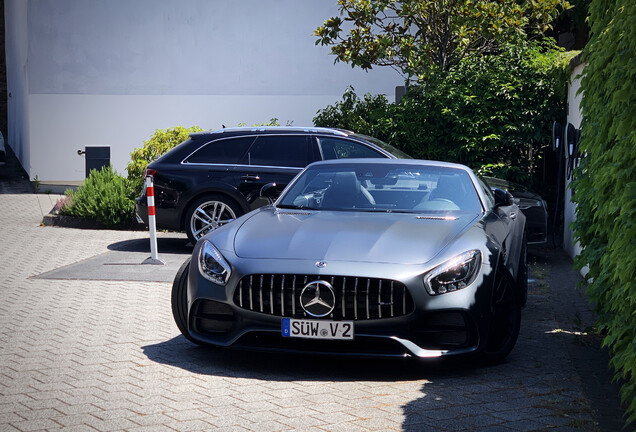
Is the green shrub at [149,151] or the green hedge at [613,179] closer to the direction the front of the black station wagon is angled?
the green hedge

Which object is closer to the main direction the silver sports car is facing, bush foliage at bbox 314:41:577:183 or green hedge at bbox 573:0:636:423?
the green hedge

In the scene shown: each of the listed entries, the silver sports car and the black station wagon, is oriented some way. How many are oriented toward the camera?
1

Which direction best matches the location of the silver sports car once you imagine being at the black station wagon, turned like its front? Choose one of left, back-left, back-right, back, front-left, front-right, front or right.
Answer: right

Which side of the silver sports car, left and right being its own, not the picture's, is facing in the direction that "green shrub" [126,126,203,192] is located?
back

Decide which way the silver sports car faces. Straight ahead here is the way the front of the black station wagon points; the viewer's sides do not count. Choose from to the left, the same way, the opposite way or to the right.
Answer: to the right

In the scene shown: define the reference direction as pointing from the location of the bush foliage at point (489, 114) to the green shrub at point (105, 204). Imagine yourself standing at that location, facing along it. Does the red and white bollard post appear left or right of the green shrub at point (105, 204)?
left

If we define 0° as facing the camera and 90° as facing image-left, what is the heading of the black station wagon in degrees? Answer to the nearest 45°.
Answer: approximately 270°

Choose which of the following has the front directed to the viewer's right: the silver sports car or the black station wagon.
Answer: the black station wagon

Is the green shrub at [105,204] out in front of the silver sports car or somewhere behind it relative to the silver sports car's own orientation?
behind

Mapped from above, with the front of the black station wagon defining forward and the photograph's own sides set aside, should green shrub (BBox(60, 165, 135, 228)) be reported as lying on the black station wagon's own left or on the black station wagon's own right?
on the black station wagon's own left

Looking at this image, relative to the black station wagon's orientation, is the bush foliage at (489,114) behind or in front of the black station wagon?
in front
